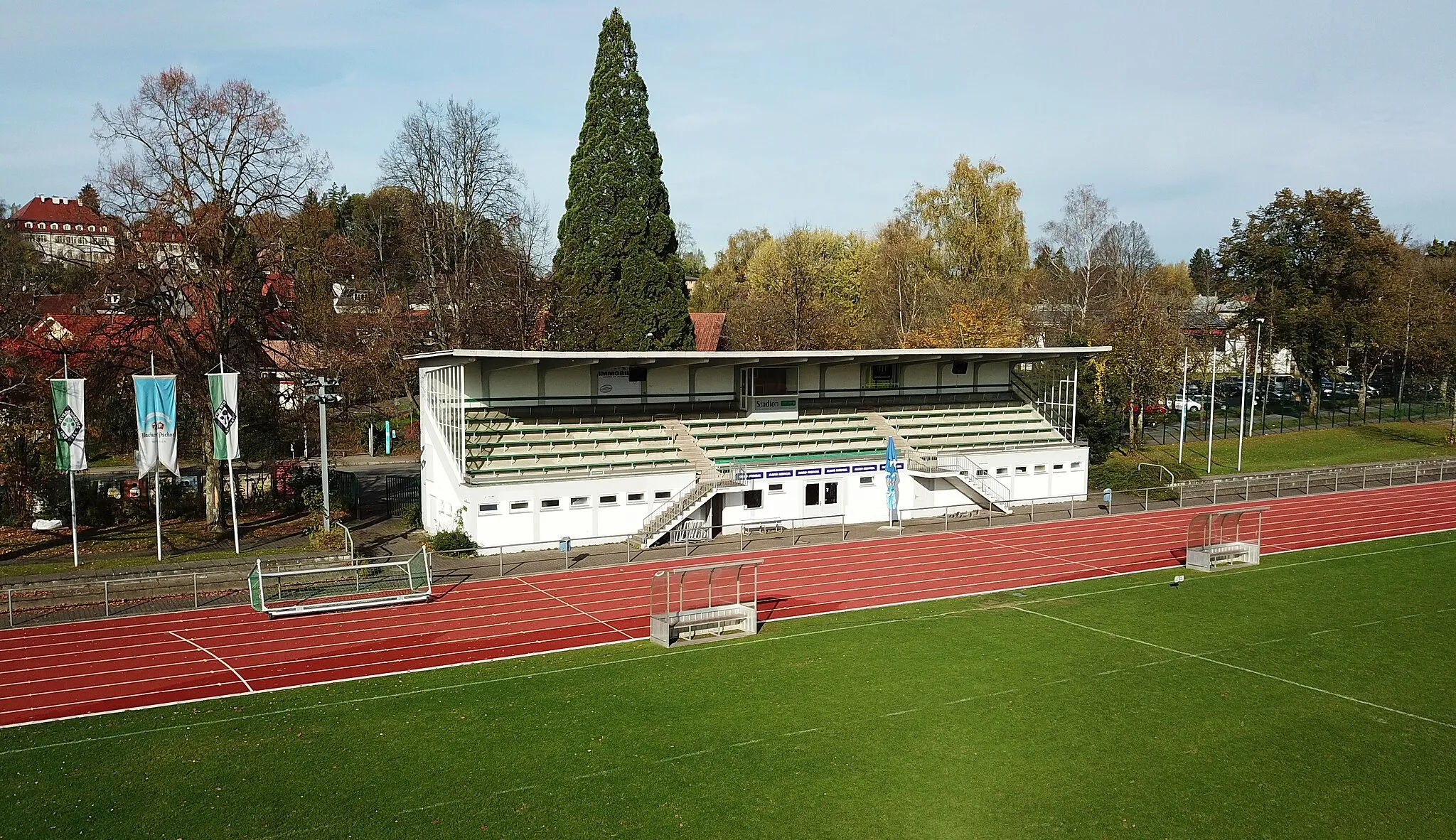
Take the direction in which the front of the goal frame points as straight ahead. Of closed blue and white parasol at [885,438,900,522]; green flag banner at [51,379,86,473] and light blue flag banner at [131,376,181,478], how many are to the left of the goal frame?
1

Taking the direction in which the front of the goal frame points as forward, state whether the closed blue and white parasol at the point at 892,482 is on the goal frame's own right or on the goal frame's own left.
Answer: on the goal frame's own left

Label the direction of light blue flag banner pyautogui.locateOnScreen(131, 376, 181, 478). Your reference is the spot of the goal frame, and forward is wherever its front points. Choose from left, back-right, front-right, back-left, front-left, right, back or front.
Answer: back-right

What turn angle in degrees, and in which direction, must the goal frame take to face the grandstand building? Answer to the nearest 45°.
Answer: approximately 135° to its left

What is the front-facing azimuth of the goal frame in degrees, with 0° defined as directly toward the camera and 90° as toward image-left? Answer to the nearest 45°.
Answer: approximately 0°

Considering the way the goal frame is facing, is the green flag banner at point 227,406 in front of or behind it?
behind

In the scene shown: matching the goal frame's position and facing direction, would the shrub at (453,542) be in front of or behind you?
behind

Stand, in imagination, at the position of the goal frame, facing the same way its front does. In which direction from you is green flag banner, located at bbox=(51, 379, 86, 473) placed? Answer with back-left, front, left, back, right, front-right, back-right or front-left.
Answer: back-right

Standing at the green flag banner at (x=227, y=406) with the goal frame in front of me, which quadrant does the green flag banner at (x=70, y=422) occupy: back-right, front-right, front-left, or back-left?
back-right
